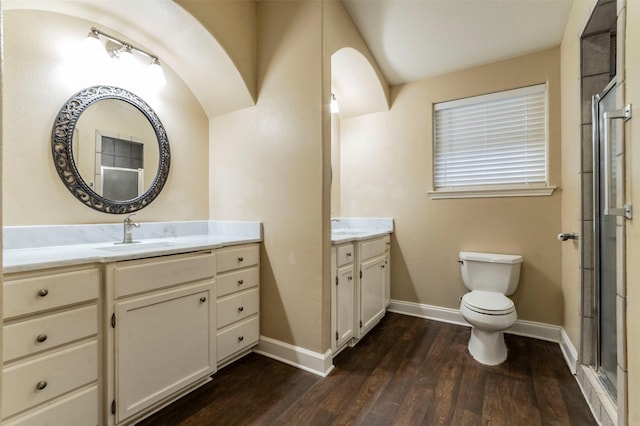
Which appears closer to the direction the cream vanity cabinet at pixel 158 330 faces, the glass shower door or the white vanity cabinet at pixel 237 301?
the glass shower door

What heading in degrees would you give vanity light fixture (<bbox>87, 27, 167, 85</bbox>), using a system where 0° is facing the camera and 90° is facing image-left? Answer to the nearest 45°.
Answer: approximately 315°

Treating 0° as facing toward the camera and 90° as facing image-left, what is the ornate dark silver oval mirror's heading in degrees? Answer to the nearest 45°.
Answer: approximately 315°

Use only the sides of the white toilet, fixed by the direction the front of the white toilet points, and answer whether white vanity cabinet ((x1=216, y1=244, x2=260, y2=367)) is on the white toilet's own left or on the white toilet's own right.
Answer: on the white toilet's own right
